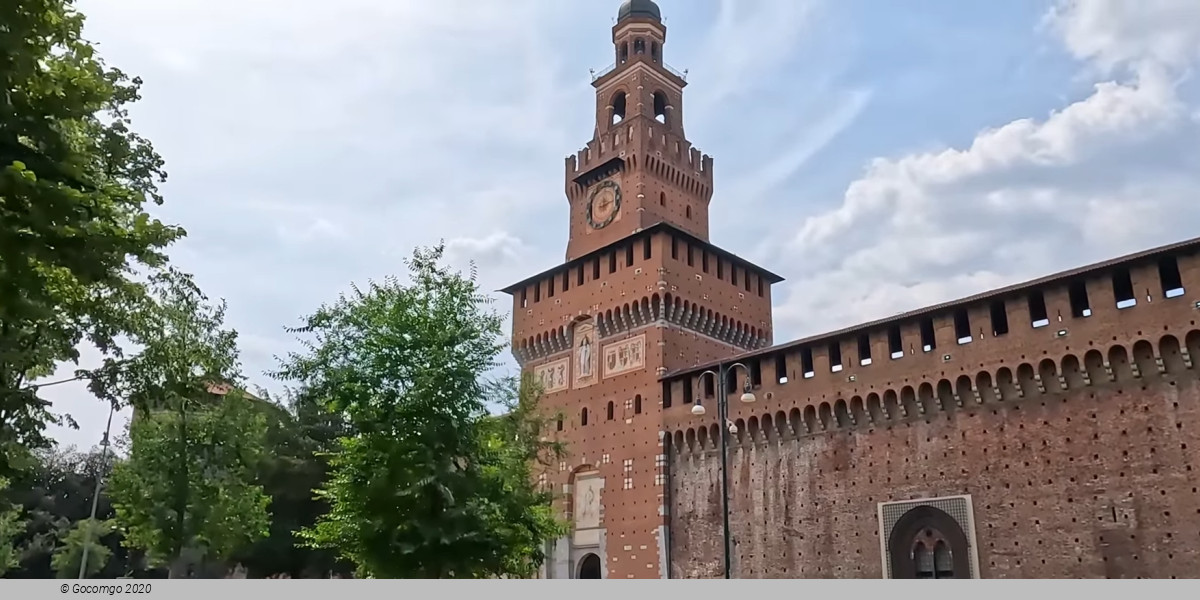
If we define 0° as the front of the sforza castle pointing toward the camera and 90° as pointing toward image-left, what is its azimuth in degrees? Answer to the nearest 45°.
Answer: approximately 45°

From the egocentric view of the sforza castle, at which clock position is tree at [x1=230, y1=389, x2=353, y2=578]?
The tree is roughly at 2 o'clock from the sforza castle.

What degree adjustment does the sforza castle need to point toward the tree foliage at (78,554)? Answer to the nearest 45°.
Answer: approximately 45° to its right

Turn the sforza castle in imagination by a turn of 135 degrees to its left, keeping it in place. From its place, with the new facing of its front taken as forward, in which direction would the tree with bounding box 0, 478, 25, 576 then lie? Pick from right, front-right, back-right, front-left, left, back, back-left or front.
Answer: back

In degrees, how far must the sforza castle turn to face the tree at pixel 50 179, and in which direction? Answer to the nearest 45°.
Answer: approximately 45° to its left

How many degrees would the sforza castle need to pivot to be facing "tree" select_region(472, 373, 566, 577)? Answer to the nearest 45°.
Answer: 0° — it already faces it

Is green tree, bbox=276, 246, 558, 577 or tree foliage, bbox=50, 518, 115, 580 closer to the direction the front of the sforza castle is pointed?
the green tree

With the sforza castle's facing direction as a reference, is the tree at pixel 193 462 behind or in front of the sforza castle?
in front
